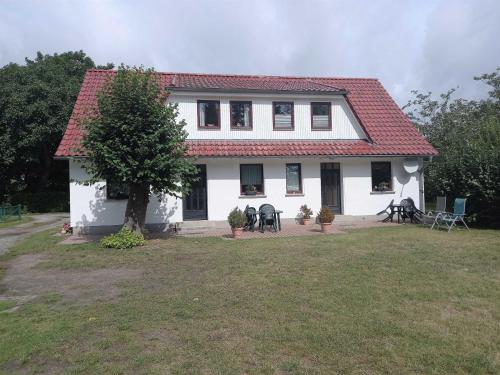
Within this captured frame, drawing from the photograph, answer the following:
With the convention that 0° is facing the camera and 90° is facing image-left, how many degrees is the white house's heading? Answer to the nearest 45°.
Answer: approximately 0°

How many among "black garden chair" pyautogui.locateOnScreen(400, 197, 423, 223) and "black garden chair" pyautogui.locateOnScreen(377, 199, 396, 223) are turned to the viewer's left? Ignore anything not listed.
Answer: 1

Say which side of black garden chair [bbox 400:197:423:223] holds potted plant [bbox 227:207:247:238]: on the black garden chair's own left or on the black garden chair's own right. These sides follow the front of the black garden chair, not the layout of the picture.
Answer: on the black garden chair's own right
